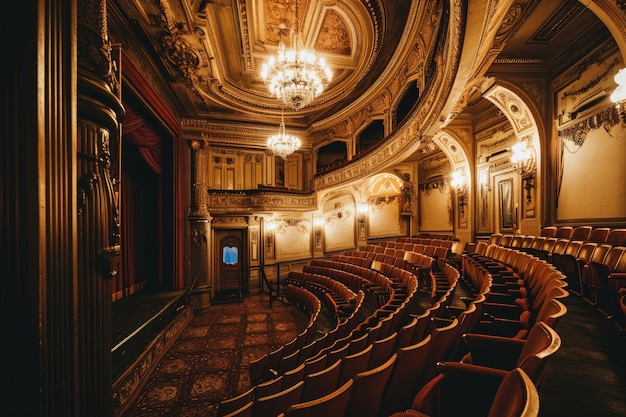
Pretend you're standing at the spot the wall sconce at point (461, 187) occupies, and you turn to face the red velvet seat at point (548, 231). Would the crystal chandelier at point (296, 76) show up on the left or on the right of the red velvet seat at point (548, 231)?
right

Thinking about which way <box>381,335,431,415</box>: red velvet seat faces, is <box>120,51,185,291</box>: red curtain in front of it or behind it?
in front
